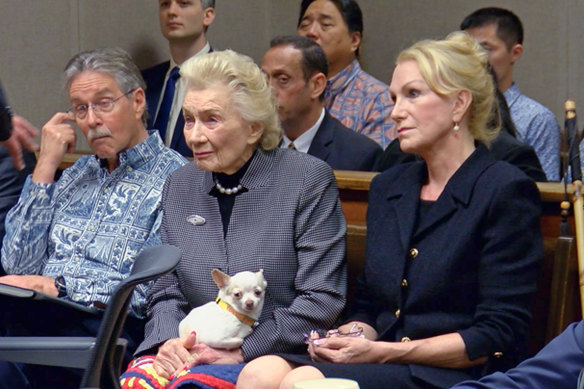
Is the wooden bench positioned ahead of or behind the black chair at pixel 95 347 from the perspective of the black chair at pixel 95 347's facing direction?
behind

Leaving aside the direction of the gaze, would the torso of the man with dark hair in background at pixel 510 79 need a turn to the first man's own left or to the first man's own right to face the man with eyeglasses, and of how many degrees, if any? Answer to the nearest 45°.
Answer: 0° — they already face them

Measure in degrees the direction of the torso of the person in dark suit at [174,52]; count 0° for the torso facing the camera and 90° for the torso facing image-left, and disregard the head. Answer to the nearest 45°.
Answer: approximately 45°

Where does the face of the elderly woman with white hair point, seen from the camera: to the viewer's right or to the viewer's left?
to the viewer's left
